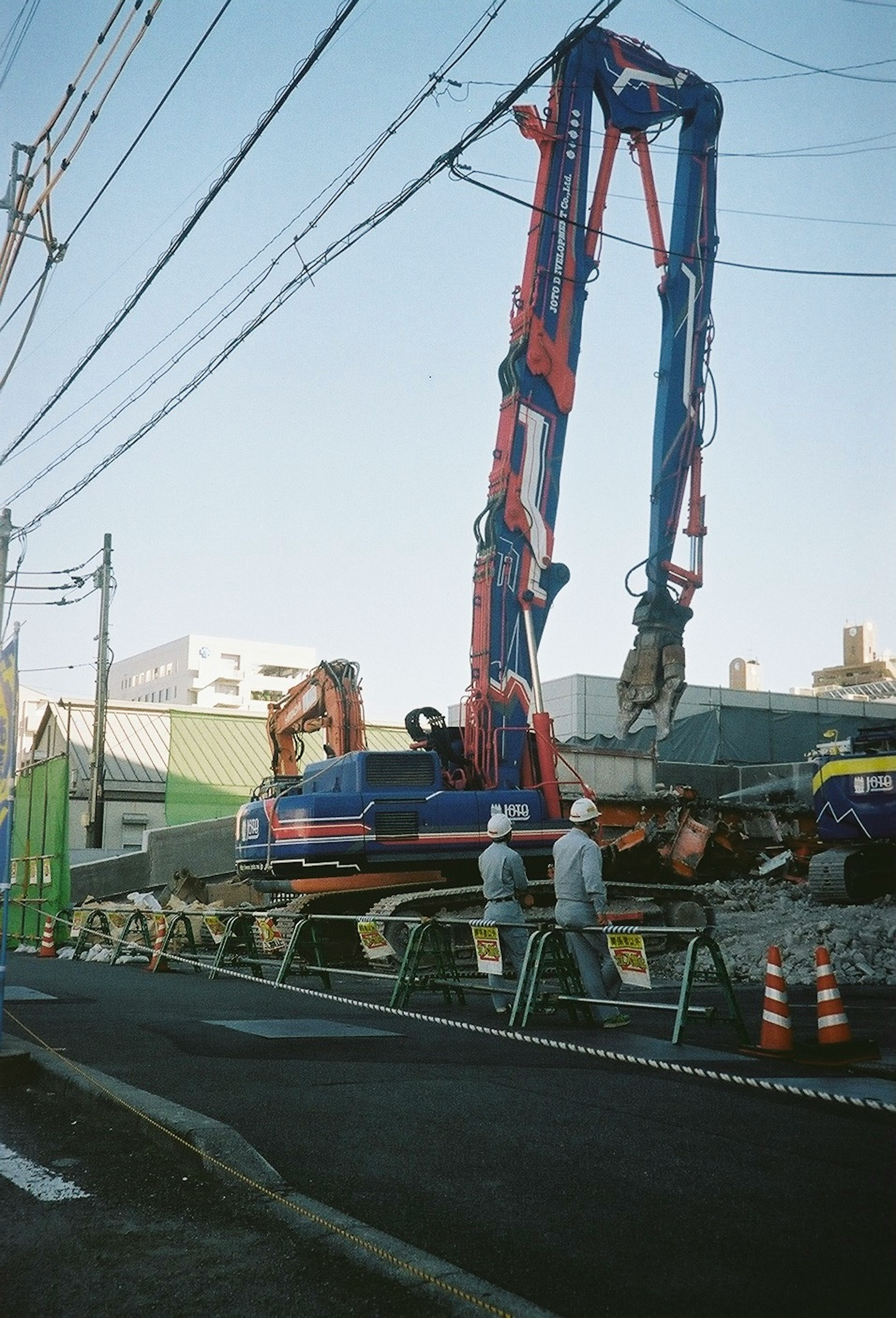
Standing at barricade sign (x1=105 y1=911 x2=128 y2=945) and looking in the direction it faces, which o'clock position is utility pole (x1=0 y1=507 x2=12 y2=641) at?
The utility pole is roughly at 12 o'clock from the barricade sign.

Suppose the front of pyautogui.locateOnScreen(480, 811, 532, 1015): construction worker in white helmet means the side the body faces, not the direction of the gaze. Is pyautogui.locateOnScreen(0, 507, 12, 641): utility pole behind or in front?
behind

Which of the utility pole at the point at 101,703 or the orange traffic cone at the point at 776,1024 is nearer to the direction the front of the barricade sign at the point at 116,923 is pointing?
the orange traffic cone

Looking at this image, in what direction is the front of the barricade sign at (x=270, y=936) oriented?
toward the camera

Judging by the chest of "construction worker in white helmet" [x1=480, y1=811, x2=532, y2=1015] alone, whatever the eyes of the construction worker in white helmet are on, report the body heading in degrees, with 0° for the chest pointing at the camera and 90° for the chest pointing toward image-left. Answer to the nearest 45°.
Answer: approximately 225°

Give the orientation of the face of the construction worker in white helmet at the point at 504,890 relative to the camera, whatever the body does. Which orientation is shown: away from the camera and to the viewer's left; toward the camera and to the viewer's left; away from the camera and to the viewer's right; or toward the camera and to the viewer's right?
away from the camera and to the viewer's right

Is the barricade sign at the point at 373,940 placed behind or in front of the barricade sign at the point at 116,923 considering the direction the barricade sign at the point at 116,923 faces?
in front

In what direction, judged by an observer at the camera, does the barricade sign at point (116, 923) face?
facing the viewer

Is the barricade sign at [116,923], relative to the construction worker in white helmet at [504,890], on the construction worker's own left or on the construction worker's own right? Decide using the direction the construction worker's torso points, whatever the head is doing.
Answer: on the construction worker's own left

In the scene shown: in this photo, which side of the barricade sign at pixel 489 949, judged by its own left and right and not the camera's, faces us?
front
